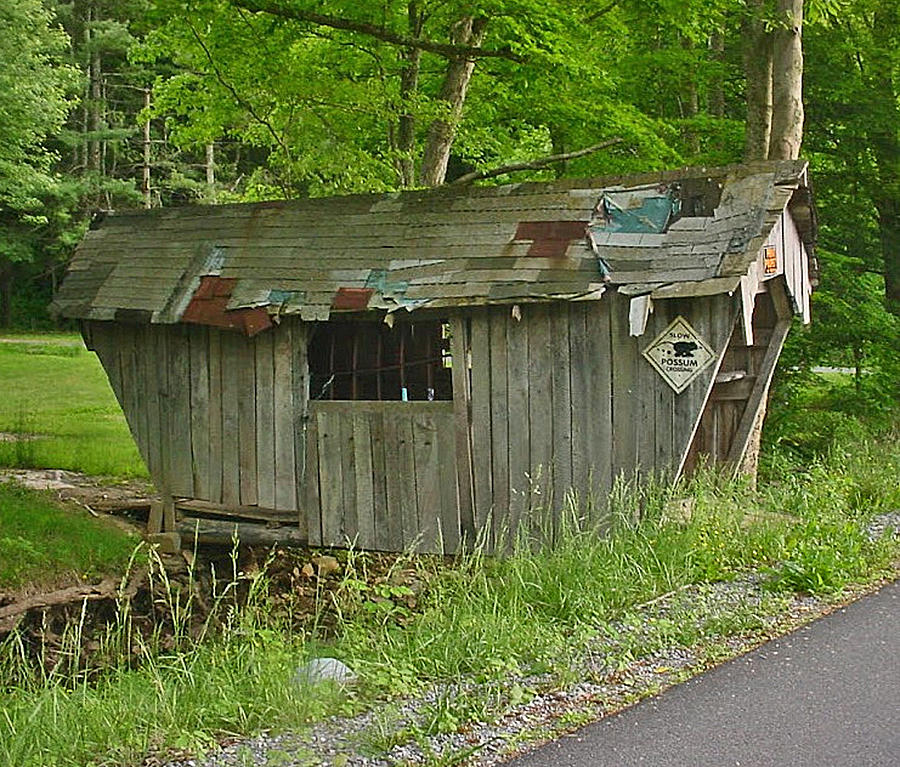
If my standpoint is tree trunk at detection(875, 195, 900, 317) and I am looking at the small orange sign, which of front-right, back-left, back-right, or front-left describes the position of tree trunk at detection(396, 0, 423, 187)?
front-right

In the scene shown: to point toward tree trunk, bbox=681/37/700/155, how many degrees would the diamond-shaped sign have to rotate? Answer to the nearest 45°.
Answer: approximately 180°

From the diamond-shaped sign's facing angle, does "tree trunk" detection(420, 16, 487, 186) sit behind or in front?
behind

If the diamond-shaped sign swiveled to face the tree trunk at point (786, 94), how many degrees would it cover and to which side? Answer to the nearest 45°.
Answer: approximately 180°

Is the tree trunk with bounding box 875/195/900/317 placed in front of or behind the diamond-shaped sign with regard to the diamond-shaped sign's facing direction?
behind

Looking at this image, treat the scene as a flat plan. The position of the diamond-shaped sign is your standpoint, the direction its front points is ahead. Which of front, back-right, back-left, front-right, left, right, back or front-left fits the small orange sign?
back-left

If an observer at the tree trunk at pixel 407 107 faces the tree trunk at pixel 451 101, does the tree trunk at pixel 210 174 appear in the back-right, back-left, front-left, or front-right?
back-left

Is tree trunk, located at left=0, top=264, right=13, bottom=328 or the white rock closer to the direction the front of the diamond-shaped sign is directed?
the white rock

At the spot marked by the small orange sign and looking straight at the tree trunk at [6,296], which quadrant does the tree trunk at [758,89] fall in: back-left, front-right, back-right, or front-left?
front-right

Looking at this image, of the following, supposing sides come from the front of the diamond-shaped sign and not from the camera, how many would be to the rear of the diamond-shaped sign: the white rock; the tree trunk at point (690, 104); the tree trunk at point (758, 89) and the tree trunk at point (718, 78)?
3

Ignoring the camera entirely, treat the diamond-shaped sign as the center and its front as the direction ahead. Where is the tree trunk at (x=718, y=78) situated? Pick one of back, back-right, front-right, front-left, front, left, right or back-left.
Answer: back

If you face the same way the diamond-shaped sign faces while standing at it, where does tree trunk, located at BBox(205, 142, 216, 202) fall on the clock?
The tree trunk is roughly at 5 o'clock from the diamond-shaped sign.

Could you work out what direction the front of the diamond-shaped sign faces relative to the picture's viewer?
facing the viewer

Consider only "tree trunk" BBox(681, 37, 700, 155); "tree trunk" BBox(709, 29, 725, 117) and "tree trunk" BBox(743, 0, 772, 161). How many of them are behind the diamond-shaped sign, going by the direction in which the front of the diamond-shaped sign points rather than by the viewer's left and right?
3
